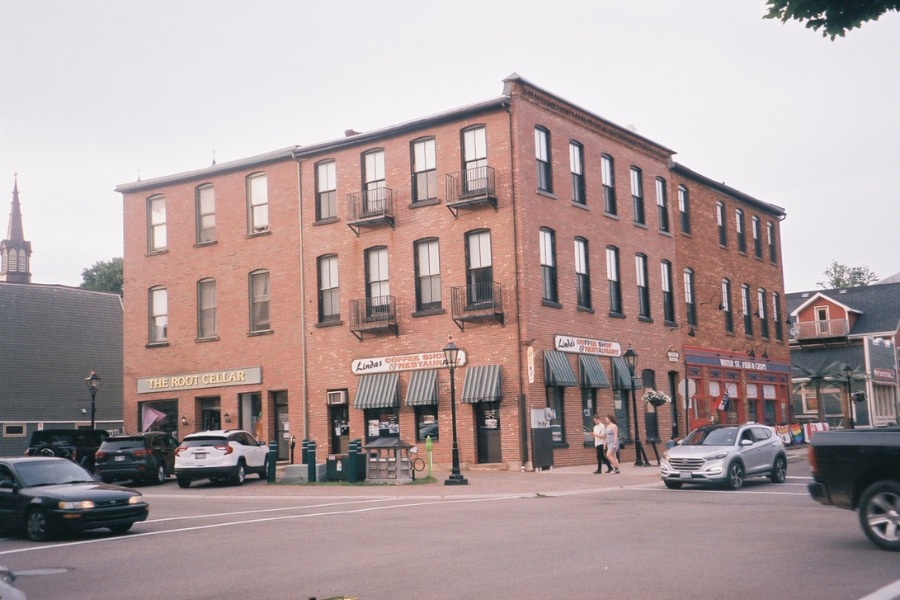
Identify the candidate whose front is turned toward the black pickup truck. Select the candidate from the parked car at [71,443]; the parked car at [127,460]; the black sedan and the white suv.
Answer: the black sedan

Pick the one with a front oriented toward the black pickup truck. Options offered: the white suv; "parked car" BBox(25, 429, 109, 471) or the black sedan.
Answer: the black sedan

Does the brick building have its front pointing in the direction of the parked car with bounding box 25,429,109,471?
no

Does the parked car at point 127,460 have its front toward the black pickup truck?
no

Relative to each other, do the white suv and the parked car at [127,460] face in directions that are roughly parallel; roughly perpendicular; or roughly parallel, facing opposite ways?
roughly parallel

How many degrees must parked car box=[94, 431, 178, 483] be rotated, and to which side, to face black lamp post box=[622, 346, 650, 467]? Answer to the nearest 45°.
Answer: approximately 45° to its right

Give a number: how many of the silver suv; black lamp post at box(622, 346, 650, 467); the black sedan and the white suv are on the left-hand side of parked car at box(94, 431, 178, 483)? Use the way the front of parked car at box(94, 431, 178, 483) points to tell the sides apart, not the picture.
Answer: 0

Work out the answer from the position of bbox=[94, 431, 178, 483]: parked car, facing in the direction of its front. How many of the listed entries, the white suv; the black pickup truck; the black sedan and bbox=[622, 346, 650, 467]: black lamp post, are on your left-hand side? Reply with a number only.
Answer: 0

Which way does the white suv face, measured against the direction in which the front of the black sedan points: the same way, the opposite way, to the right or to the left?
to the left

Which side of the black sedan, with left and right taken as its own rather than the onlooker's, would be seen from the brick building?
left

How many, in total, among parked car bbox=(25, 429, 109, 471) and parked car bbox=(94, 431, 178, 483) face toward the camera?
0

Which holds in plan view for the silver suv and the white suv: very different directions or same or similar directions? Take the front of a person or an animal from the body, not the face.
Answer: very different directions

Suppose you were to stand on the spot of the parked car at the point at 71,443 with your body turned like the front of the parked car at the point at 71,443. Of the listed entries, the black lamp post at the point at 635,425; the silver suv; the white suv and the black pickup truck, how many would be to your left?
0

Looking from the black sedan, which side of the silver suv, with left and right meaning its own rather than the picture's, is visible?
front

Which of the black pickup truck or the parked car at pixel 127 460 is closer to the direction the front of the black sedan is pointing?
the black pickup truck

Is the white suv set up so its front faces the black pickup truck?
no

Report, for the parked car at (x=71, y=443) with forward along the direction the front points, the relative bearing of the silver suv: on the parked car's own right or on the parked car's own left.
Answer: on the parked car's own right

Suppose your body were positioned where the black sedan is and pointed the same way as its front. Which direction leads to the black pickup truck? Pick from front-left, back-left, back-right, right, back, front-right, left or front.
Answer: front

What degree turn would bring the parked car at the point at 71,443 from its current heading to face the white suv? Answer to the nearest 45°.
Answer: approximately 90° to its right

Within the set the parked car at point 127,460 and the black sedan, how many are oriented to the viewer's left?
0

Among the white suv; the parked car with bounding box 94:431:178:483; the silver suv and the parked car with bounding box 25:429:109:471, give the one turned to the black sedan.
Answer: the silver suv

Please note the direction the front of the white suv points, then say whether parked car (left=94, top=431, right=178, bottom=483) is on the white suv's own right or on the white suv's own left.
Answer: on the white suv's own left

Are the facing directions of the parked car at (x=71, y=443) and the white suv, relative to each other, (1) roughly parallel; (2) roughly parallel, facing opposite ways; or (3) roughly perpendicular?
roughly parallel
